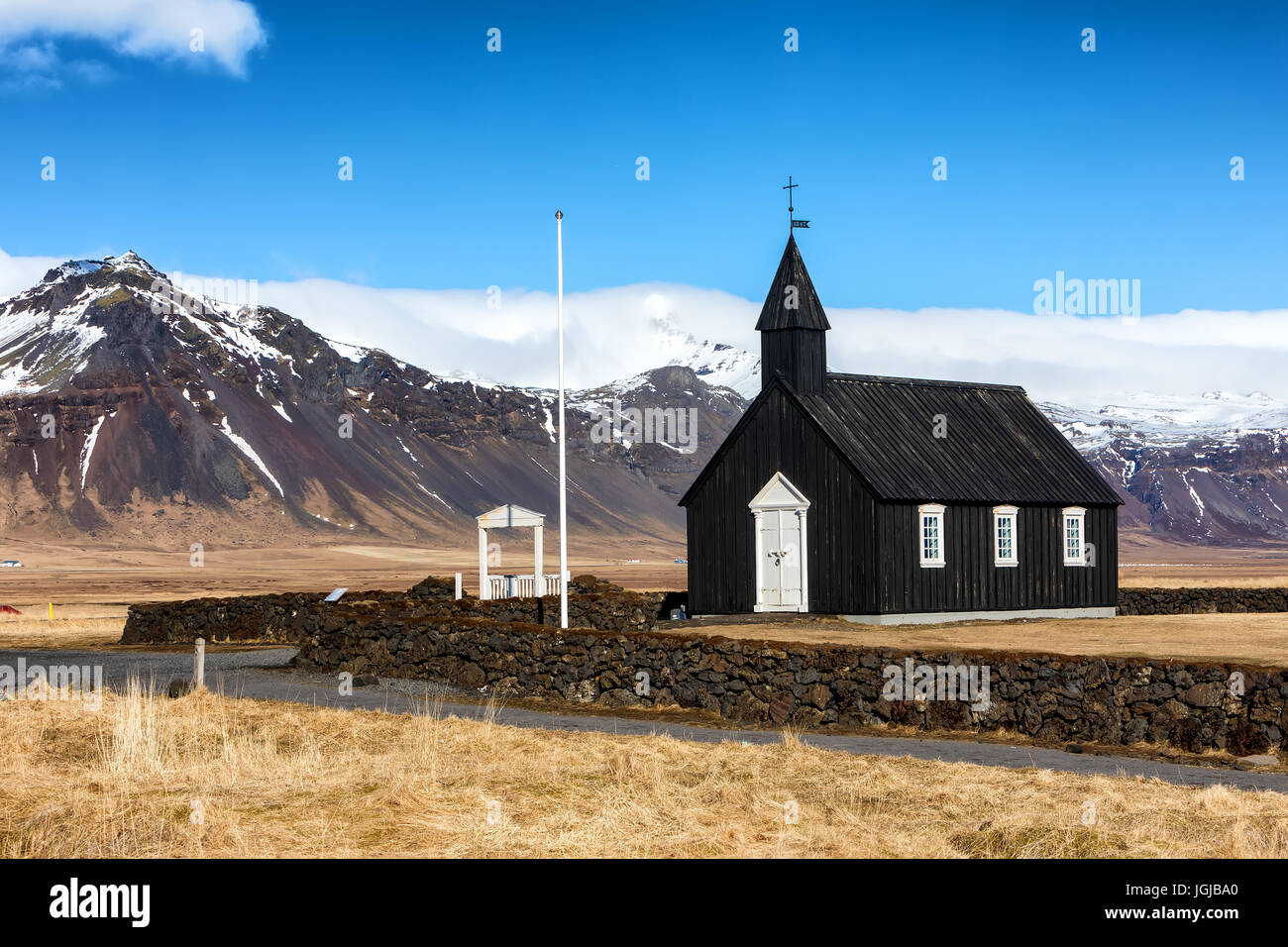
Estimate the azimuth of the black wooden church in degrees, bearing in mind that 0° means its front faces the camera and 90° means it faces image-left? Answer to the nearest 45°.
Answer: approximately 45°

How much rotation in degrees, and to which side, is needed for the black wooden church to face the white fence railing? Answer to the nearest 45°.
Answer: approximately 45° to its right

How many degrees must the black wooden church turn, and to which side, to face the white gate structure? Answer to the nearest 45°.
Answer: approximately 45° to its right

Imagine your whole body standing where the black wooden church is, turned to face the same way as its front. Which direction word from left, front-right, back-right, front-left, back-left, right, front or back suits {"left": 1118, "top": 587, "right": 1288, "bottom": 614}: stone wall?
back

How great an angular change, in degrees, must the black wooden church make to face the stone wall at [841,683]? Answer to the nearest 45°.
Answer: approximately 45° to its left

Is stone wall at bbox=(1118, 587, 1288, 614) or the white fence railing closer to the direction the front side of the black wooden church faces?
the white fence railing

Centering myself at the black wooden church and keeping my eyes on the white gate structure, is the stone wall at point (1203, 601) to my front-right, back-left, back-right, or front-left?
back-right
